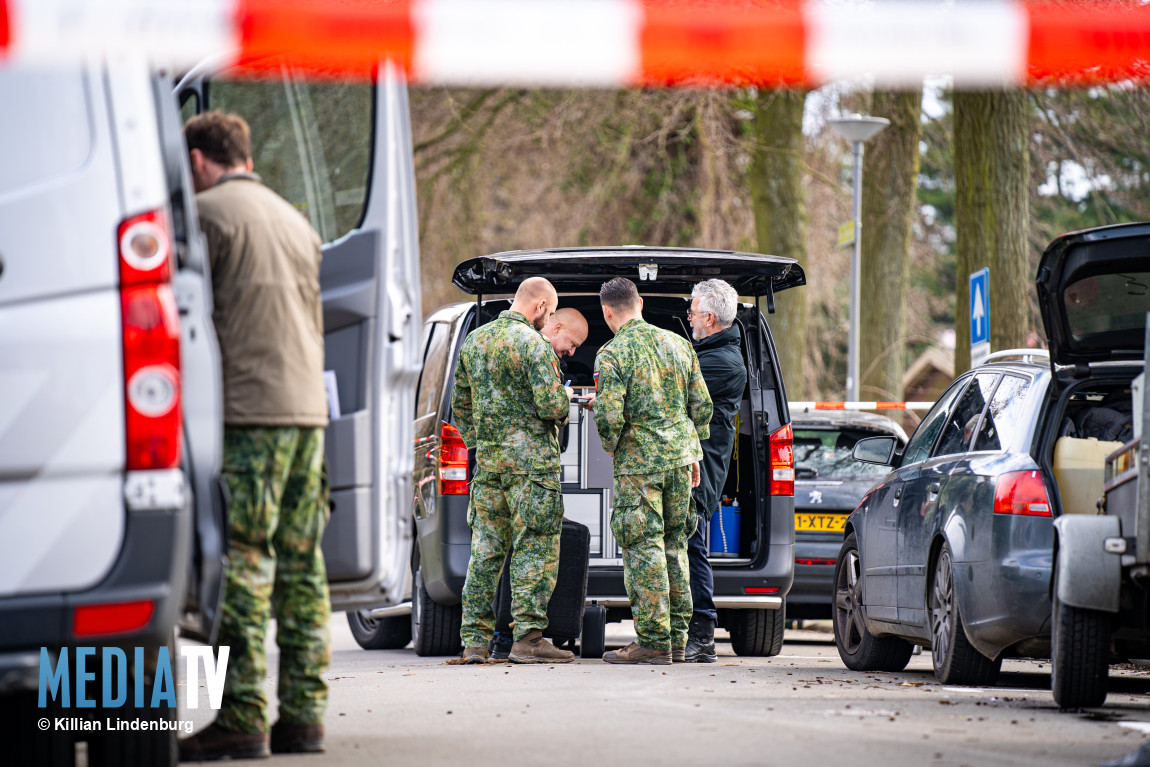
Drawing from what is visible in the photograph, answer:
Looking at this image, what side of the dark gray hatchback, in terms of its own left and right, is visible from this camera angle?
back

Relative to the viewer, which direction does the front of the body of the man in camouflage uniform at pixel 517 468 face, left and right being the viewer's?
facing away from the viewer and to the right of the viewer

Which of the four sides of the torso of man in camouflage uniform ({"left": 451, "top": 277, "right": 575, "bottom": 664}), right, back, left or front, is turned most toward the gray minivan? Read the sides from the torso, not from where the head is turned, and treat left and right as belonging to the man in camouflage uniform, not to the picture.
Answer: front

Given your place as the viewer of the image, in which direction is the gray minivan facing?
facing away from the viewer

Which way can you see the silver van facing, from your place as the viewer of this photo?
facing away from the viewer and to the left of the viewer

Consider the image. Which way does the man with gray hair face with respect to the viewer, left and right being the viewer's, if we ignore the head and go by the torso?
facing to the left of the viewer

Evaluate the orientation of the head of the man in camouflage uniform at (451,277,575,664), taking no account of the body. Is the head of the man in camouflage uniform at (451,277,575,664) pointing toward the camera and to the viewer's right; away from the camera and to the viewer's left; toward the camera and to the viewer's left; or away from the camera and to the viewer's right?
away from the camera and to the viewer's right

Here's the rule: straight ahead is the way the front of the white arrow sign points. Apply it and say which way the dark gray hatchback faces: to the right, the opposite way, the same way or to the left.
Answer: the opposite way

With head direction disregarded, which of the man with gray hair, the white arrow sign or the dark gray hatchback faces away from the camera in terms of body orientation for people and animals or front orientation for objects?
the dark gray hatchback
